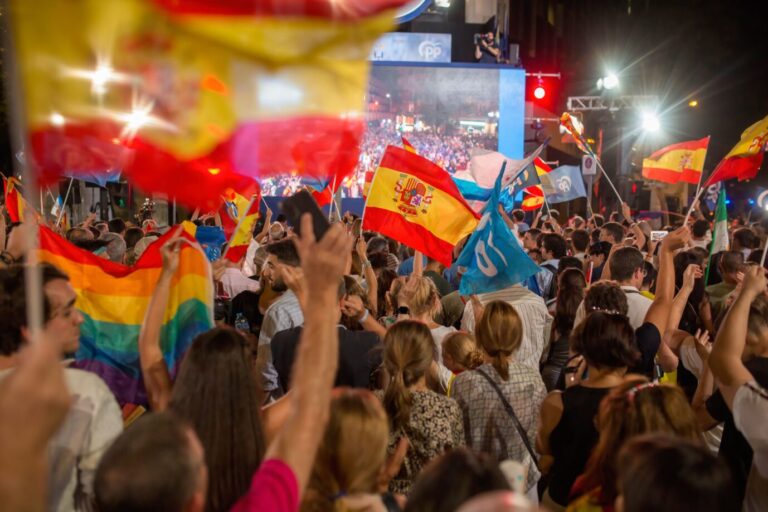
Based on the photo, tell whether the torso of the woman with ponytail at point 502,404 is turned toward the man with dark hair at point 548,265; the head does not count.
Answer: yes

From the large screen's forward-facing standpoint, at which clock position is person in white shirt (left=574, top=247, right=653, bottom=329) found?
The person in white shirt is roughly at 12 o'clock from the large screen.

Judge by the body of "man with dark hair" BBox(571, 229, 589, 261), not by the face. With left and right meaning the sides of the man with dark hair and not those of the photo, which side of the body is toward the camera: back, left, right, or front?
back

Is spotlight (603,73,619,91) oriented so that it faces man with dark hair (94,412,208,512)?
yes

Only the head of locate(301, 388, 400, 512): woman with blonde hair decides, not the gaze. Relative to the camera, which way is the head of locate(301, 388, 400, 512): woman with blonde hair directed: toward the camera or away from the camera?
away from the camera

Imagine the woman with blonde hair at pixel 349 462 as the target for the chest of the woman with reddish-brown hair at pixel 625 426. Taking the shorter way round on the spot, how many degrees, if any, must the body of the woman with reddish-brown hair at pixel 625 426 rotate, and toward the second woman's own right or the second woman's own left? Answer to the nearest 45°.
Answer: approximately 135° to the second woman's own left

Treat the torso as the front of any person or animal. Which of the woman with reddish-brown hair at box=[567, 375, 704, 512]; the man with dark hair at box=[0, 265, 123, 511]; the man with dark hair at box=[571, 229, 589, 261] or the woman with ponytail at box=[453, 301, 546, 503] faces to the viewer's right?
the man with dark hair at box=[0, 265, 123, 511]

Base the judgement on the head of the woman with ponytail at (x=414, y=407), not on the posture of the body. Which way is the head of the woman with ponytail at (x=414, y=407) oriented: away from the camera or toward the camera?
away from the camera
